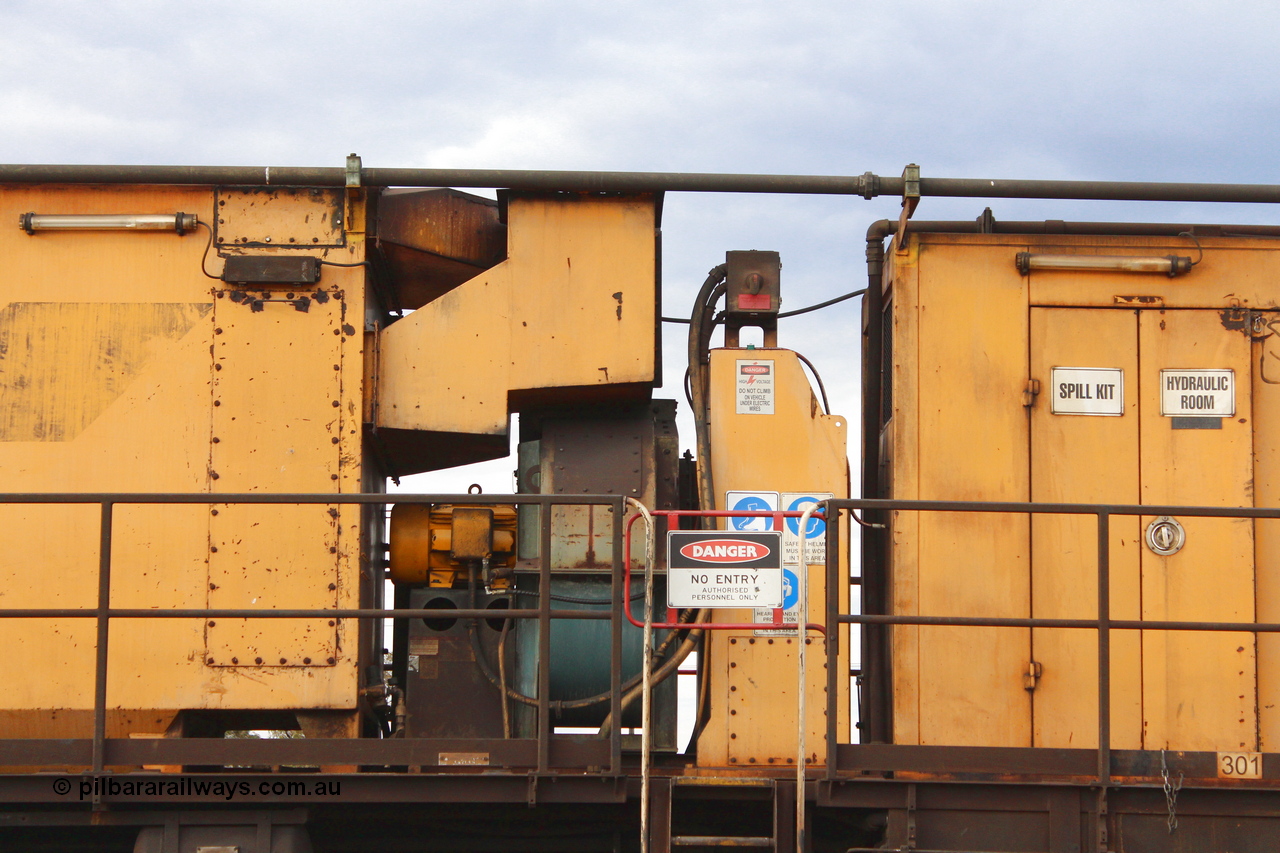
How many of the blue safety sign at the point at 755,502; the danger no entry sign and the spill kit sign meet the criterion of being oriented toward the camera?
3

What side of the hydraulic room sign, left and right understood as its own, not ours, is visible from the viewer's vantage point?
front

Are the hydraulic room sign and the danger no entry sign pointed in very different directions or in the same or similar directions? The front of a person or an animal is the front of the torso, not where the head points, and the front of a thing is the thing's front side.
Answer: same or similar directions

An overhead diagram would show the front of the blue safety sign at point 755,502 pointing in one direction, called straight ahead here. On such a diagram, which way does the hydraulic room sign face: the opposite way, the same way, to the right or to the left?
the same way

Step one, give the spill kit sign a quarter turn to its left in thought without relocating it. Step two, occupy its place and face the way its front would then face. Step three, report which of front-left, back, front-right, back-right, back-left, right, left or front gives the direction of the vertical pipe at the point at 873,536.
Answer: back

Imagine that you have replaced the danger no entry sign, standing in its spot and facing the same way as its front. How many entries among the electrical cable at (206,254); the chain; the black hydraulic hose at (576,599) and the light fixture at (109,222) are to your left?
1

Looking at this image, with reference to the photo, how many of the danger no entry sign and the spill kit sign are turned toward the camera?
2

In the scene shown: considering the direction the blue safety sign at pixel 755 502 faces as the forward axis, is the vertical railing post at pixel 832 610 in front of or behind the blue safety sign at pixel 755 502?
in front

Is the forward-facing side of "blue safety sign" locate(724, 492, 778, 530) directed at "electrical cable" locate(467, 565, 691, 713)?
no

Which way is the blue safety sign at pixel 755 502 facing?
toward the camera

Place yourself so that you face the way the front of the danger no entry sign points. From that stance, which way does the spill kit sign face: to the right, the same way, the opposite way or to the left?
the same way

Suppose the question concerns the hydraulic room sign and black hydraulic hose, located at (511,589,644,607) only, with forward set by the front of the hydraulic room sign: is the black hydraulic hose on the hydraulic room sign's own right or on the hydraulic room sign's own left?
on the hydraulic room sign's own right

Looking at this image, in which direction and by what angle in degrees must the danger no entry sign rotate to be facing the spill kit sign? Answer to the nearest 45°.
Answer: approximately 135° to its left

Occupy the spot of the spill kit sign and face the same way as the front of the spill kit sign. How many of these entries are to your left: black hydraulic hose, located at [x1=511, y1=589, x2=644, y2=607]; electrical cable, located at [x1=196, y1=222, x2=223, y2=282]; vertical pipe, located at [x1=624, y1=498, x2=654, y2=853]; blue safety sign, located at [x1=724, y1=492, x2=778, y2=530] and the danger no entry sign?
0

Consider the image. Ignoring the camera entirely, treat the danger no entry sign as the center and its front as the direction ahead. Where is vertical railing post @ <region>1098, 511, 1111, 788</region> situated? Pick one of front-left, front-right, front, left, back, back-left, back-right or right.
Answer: left
